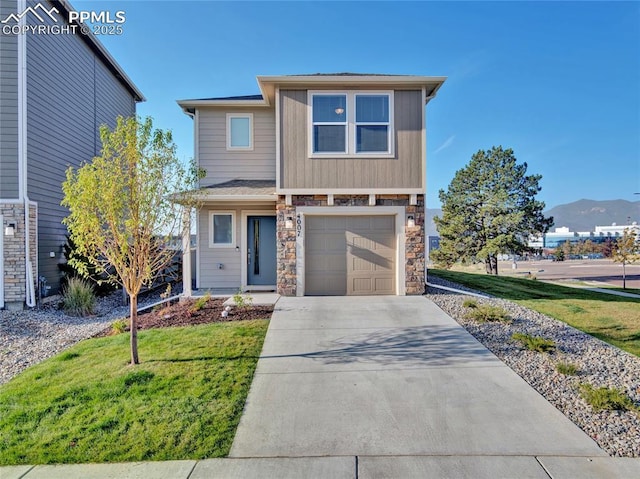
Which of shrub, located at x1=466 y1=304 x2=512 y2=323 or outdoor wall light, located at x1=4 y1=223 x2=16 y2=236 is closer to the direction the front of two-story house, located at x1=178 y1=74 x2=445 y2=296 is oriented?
the shrub

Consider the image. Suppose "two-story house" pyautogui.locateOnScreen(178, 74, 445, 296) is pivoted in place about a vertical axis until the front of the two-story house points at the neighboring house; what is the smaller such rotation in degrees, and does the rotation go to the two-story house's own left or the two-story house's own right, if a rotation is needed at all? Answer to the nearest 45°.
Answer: approximately 90° to the two-story house's own right

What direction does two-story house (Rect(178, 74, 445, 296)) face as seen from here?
toward the camera

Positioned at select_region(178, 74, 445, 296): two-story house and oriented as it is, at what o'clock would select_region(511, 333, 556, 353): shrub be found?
The shrub is roughly at 11 o'clock from the two-story house.

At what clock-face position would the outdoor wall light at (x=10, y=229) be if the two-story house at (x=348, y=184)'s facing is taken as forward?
The outdoor wall light is roughly at 3 o'clock from the two-story house.

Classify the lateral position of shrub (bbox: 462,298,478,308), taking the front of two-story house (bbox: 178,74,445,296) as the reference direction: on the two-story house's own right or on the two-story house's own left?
on the two-story house's own left

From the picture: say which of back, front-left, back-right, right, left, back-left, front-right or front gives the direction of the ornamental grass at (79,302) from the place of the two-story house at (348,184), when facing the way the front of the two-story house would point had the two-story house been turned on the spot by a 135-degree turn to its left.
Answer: back-left

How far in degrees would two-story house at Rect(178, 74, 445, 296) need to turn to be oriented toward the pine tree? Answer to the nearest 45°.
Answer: approximately 135° to its left

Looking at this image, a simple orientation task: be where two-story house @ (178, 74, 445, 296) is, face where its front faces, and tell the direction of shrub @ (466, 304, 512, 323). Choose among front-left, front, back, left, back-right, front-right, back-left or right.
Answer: front-left
